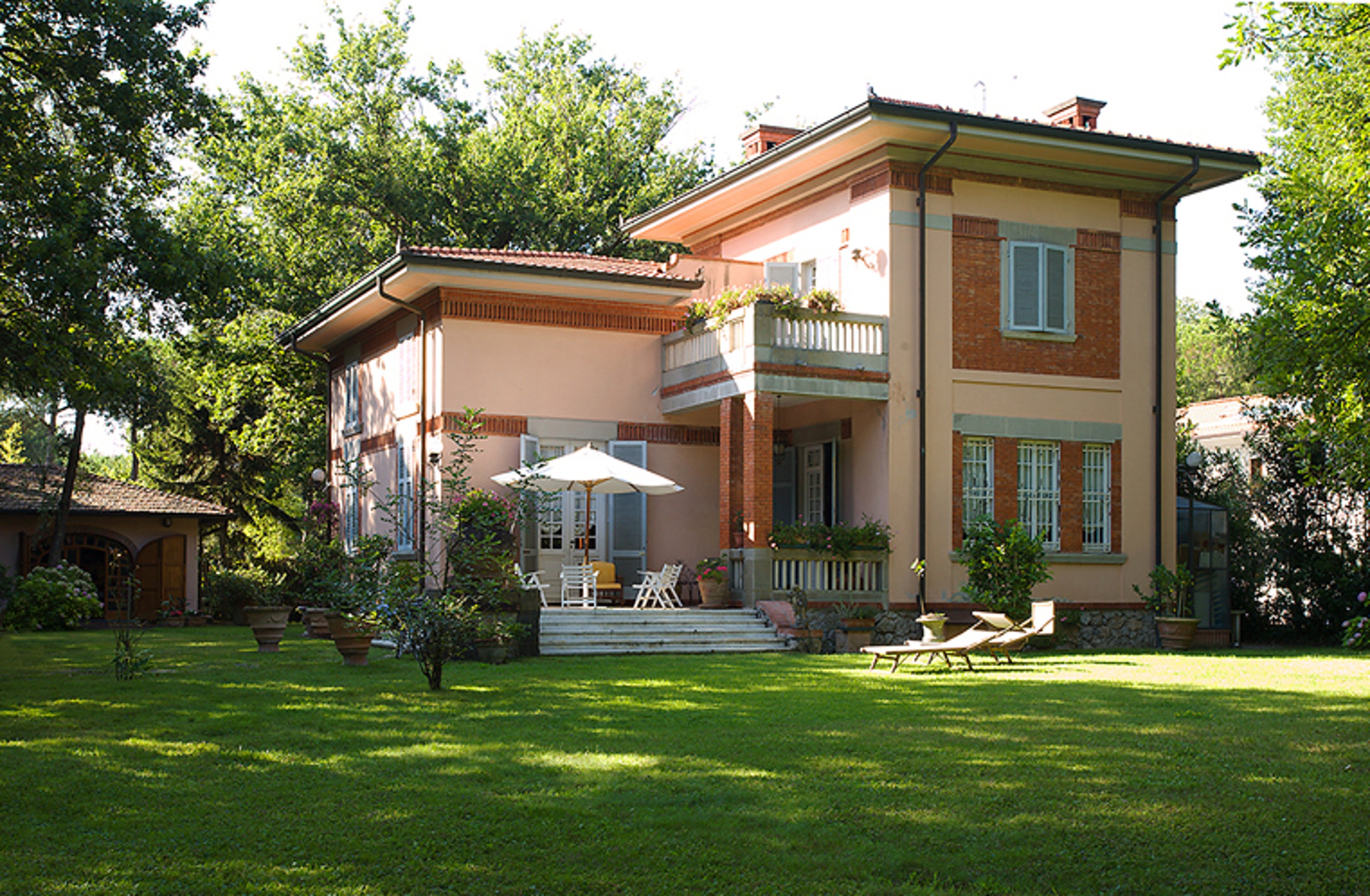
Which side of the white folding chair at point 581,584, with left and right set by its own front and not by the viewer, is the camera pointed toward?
back

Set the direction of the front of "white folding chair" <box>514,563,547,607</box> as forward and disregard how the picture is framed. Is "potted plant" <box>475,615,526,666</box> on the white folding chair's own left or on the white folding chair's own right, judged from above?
on the white folding chair's own right

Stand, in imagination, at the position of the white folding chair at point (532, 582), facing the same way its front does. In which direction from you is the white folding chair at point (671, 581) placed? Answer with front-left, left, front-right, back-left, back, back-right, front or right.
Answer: front

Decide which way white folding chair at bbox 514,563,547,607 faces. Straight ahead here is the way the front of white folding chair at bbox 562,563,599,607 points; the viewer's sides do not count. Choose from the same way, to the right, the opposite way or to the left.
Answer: to the right

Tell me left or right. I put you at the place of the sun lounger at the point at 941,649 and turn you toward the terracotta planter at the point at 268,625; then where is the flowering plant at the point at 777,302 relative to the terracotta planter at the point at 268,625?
right

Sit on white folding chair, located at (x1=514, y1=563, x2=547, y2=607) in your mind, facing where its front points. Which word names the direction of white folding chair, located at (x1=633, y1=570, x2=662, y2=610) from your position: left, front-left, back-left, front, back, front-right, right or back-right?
front

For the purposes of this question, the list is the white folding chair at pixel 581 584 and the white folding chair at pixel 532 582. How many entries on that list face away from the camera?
1

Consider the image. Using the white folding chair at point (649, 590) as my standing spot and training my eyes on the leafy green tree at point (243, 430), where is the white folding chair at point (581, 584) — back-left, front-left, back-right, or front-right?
front-left

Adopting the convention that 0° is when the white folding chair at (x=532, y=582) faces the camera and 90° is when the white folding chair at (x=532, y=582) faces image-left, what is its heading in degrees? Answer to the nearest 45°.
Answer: approximately 270°

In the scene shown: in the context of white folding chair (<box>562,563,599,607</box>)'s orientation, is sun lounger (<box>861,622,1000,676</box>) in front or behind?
behind

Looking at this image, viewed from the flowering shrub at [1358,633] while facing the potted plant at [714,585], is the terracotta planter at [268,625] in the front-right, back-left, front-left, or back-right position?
front-left

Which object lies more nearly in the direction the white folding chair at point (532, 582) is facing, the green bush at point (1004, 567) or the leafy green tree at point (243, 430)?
the green bush
